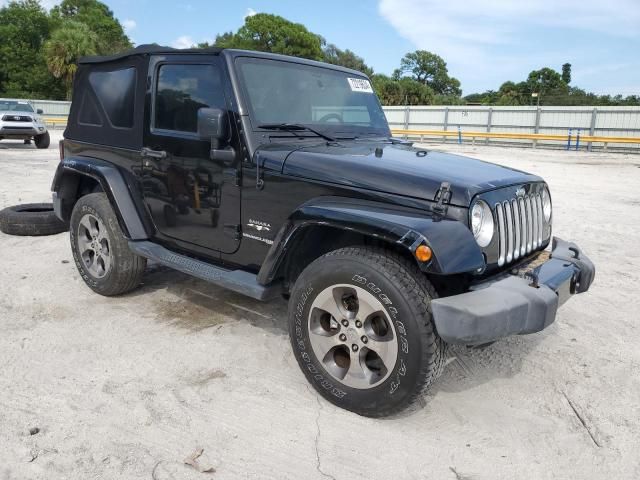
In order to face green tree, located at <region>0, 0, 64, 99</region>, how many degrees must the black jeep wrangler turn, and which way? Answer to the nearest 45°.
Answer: approximately 180°

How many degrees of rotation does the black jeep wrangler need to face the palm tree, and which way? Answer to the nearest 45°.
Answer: approximately 180°

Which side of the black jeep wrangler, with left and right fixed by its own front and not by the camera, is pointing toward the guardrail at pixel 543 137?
left

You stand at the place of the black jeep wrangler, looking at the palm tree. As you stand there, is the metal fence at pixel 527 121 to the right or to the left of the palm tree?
right

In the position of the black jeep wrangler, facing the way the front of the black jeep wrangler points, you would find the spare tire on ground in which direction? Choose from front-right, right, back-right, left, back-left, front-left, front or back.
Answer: back

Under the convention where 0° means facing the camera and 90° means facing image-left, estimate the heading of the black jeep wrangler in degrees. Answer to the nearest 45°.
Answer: approximately 315°

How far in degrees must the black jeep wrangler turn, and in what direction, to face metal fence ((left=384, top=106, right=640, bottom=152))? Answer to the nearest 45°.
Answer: approximately 90° to its left
